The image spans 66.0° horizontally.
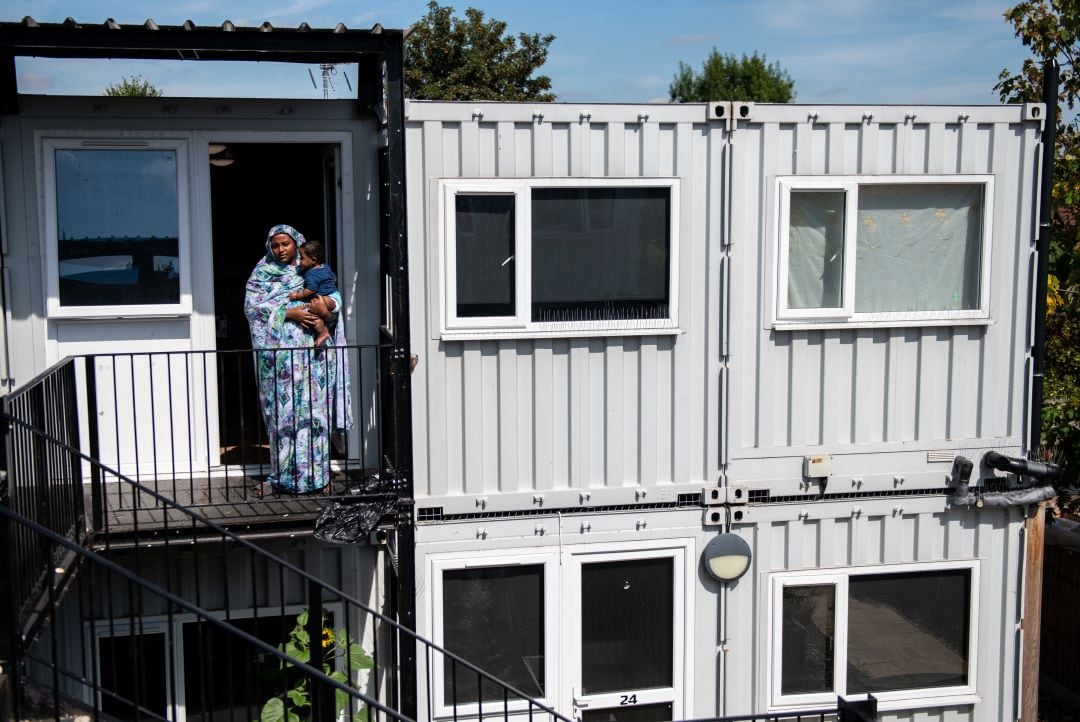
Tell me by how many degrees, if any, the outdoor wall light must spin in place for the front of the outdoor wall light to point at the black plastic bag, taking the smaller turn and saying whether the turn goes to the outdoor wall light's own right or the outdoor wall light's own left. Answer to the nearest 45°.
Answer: approximately 90° to the outdoor wall light's own right

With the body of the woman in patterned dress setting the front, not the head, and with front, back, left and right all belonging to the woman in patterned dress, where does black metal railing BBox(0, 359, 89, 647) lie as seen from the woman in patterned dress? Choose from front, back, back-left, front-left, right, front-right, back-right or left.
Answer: right

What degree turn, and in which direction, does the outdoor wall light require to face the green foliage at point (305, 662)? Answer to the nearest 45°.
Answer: approximately 90° to its right

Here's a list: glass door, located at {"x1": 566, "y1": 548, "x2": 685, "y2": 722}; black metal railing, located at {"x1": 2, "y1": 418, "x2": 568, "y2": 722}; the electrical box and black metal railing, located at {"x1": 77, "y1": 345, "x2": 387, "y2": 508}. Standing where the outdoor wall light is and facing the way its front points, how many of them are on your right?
3

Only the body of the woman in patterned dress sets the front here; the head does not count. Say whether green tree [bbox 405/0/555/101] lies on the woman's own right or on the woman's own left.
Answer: on the woman's own left

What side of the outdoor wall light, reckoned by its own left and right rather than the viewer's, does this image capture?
front

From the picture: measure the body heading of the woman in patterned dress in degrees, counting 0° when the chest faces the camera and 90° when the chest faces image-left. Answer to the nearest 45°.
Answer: approximately 315°

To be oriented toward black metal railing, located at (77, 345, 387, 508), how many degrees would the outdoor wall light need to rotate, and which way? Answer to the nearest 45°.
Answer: approximately 90° to its right

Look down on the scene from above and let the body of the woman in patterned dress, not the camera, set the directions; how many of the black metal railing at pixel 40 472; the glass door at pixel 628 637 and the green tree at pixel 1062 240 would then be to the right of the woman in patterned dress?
1

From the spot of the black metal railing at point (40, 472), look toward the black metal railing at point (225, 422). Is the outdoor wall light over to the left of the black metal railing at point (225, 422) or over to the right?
right

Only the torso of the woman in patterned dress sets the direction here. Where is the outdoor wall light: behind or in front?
in front

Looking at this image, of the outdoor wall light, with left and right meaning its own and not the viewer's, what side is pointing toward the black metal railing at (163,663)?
right

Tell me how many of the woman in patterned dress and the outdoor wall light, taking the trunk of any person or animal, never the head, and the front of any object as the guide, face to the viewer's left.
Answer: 0

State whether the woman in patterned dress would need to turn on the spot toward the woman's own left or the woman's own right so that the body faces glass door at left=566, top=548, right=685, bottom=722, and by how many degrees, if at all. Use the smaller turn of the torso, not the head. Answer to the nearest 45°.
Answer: approximately 45° to the woman's own left
